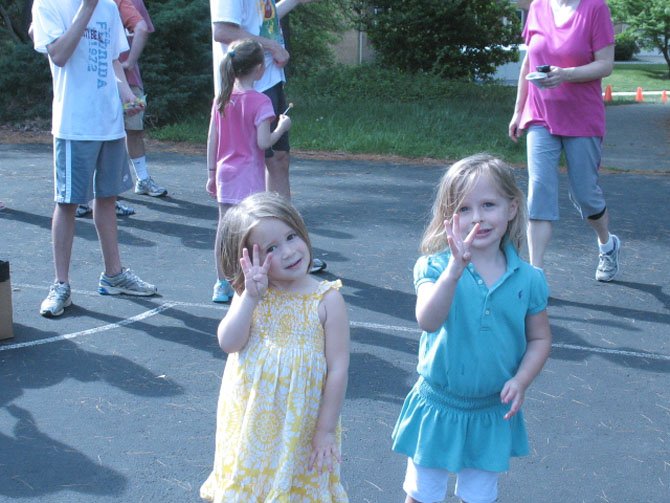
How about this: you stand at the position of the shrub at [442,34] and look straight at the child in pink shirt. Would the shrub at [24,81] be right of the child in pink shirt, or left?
right

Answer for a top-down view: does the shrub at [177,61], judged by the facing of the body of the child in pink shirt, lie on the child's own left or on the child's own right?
on the child's own left

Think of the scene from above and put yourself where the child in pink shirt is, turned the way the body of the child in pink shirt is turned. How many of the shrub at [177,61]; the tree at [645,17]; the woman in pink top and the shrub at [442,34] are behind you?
0

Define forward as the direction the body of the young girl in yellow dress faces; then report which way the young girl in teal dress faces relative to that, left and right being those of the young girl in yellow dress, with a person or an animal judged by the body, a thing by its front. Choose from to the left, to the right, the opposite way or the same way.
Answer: the same way

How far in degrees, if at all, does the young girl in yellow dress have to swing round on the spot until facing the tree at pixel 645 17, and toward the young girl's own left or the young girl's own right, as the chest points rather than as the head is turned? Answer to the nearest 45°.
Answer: approximately 180°

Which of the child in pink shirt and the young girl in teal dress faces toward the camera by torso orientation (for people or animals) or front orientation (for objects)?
the young girl in teal dress

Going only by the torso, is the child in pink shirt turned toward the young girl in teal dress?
no

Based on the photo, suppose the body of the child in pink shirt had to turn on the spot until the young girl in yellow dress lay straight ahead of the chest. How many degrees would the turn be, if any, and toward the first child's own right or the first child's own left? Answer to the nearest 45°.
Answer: approximately 135° to the first child's own right

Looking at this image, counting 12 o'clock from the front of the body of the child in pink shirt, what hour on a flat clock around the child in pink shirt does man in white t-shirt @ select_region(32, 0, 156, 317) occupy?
The man in white t-shirt is roughly at 8 o'clock from the child in pink shirt.

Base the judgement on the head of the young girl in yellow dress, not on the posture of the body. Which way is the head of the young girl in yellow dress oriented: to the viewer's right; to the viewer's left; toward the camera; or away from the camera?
toward the camera

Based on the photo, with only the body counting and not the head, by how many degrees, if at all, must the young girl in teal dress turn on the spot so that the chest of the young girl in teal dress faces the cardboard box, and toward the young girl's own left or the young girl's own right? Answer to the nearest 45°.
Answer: approximately 135° to the young girl's own right

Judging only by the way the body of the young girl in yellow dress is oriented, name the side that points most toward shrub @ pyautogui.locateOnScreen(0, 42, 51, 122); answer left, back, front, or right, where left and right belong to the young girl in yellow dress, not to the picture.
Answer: back

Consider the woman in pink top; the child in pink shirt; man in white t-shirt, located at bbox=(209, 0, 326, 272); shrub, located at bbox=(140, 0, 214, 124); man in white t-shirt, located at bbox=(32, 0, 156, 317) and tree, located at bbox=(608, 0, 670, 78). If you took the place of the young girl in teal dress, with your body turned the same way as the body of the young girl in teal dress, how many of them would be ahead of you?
0

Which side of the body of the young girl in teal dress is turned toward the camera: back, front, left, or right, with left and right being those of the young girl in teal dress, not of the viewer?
front

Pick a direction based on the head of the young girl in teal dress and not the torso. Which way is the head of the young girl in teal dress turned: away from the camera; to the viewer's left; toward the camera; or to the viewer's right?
toward the camera

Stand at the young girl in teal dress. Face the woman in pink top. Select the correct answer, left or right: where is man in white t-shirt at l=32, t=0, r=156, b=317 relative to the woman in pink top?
left
